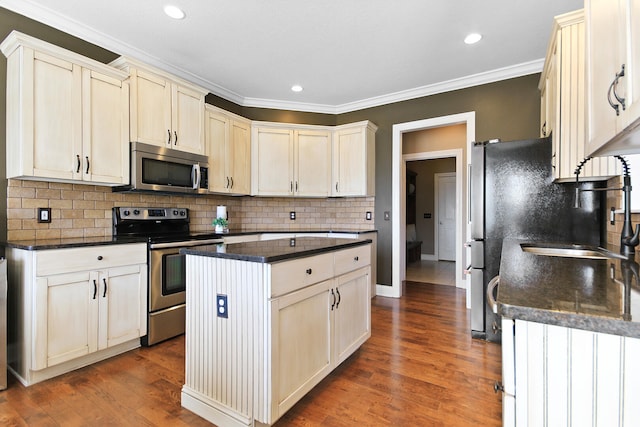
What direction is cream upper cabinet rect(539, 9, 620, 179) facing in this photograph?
to the viewer's left

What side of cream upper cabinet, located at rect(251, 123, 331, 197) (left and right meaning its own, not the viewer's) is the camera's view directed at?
front

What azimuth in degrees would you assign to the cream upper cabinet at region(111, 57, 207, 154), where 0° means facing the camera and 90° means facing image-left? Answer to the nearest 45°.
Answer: approximately 315°

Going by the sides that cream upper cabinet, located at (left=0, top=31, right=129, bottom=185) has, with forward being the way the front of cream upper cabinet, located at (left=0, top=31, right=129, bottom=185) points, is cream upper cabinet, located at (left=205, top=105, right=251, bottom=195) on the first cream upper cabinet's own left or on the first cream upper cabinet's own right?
on the first cream upper cabinet's own left

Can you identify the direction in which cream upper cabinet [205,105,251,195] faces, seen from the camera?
facing the viewer and to the right of the viewer

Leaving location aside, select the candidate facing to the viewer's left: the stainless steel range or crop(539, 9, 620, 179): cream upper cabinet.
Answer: the cream upper cabinet

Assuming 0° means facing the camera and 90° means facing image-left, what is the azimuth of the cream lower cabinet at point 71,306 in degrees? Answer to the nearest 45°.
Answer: approximately 315°

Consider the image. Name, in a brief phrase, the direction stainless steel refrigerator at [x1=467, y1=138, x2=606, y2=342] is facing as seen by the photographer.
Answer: facing to the left of the viewer

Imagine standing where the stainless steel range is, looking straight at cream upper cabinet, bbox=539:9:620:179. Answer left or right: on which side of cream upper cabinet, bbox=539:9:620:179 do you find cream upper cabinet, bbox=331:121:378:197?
left

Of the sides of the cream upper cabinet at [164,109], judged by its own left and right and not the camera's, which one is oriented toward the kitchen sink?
front

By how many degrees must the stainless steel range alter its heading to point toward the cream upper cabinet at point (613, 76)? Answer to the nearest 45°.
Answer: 0° — it already faces it

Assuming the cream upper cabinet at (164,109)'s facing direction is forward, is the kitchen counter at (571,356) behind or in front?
in front

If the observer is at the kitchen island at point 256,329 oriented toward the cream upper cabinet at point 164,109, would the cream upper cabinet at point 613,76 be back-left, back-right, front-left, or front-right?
back-right

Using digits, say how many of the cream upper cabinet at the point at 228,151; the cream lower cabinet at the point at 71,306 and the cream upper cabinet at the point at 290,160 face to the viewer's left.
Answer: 0

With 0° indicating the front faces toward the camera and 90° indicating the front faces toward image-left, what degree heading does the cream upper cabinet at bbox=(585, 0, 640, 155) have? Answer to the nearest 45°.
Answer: approximately 45°

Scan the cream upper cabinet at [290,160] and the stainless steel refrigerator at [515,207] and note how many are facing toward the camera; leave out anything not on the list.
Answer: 1
